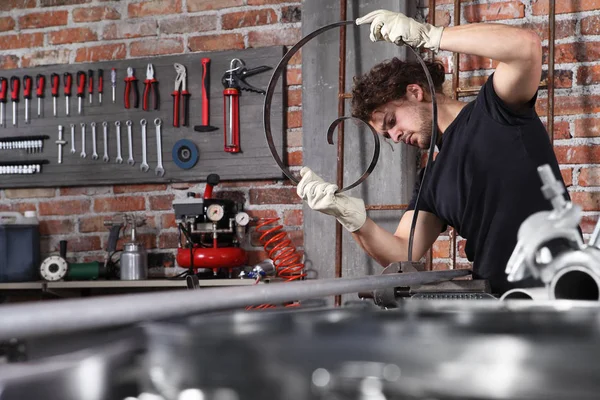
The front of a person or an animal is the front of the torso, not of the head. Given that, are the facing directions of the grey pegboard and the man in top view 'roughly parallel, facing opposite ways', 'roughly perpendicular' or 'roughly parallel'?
roughly perpendicular

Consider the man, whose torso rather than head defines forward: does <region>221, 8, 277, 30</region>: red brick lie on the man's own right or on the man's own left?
on the man's own right

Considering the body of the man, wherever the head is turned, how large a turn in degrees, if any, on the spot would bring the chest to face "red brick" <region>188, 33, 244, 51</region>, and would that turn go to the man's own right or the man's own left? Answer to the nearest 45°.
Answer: approximately 90° to the man's own right

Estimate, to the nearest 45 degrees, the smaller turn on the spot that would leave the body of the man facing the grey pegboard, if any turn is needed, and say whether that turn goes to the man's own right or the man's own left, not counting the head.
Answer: approximately 90° to the man's own right

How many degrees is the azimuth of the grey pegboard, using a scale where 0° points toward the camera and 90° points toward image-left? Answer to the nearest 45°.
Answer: approximately 0°

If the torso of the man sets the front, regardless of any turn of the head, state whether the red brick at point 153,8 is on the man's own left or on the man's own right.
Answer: on the man's own right

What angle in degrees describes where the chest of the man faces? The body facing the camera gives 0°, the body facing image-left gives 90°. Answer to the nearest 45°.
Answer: approximately 45°
